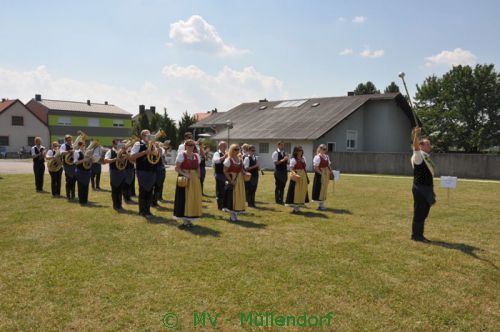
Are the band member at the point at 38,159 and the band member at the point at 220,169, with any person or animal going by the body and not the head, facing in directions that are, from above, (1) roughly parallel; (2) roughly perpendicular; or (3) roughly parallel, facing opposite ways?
roughly parallel

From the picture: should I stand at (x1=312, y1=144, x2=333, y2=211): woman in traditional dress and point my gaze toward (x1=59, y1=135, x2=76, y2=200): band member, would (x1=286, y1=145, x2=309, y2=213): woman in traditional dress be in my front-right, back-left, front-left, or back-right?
front-left

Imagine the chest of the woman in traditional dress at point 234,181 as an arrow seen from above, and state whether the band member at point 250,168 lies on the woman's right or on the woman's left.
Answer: on the woman's left

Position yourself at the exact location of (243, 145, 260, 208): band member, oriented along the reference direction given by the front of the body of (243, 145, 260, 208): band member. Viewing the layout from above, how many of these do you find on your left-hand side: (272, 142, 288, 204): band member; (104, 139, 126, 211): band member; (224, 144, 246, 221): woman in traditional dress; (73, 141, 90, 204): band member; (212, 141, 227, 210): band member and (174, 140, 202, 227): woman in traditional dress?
1

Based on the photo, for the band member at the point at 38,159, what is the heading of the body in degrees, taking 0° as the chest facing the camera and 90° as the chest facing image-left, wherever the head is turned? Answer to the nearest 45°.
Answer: approximately 315°

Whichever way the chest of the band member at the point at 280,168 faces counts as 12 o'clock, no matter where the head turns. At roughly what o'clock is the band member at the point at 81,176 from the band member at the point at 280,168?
the band member at the point at 81,176 is roughly at 4 o'clock from the band member at the point at 280,168.

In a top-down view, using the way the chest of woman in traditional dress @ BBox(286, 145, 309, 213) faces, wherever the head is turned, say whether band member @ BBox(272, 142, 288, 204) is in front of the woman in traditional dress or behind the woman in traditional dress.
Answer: behind

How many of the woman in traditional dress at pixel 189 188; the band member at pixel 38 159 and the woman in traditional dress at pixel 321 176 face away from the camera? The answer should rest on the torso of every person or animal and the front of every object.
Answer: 0

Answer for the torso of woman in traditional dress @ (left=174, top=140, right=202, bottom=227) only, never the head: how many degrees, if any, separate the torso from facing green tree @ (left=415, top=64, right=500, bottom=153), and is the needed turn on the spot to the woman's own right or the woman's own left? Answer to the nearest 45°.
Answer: approximately 90° to the woman's own left

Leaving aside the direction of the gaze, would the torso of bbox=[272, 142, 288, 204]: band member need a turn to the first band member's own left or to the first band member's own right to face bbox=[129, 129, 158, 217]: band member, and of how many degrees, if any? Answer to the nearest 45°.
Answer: approximately 90° to the first band member's own right

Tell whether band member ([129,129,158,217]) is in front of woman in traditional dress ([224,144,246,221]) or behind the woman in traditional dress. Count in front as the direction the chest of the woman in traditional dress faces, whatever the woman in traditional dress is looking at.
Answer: behind
